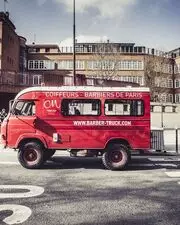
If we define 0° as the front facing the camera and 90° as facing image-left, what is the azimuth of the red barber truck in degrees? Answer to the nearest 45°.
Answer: approximately 90°
